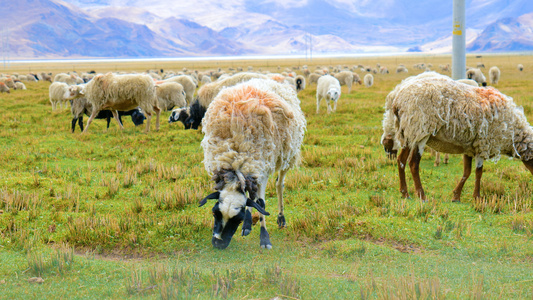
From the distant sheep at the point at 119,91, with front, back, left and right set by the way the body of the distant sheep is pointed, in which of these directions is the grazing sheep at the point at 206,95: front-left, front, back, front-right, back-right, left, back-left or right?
back

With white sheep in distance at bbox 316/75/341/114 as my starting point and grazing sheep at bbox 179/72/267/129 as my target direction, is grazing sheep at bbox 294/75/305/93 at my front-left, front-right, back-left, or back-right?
back-right

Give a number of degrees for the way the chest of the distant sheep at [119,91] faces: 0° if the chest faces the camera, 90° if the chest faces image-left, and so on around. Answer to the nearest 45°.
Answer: approximately 90°
